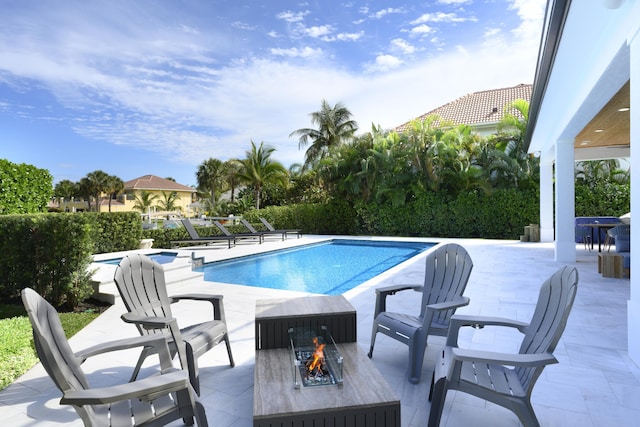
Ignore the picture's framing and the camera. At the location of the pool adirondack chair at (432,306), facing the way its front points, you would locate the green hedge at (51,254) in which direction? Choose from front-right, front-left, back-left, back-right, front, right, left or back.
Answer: front-right

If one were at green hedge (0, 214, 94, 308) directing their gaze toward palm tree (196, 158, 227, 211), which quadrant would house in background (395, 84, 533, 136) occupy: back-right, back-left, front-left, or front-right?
front-right

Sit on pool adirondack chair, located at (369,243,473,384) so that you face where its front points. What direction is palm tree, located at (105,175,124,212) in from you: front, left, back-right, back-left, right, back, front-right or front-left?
right

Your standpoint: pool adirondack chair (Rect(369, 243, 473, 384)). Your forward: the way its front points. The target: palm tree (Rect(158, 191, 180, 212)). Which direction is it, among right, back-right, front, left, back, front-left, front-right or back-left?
right

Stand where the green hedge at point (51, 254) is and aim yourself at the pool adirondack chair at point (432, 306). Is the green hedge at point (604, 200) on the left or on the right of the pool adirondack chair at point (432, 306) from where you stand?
left

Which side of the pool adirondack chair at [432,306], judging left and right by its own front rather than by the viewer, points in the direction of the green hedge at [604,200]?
back

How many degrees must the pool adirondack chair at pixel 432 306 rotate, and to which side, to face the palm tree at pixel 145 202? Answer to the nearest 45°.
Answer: approximately 90° to its right

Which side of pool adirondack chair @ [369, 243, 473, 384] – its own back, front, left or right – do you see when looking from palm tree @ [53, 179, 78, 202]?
right

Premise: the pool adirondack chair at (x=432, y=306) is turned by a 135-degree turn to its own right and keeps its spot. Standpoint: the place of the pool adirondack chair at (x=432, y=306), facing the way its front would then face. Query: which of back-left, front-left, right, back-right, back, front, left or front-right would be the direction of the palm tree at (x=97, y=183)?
front-left

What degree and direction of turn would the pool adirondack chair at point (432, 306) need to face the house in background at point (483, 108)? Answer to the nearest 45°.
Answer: approximately 135° to its right

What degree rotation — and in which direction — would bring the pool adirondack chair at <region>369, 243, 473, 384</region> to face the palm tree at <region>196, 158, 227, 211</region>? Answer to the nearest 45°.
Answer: approximately 90° to its right

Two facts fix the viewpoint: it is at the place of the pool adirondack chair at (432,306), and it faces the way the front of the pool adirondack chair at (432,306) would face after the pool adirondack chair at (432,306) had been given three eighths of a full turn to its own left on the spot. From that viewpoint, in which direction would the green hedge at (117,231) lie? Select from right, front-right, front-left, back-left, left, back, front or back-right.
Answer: back-left

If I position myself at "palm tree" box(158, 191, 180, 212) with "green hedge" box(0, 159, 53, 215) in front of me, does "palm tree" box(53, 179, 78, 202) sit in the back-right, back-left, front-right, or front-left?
back-right

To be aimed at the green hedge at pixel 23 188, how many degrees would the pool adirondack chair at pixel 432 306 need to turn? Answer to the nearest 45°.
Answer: approximately 90° to its right
